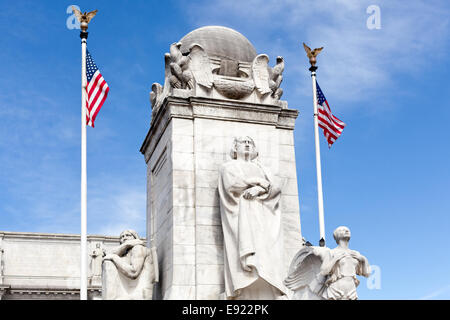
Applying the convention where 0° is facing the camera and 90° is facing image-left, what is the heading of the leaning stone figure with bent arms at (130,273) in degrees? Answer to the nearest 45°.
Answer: approximately 45°

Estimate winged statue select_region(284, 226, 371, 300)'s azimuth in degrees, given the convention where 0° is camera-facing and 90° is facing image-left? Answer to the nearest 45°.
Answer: approximately 315°

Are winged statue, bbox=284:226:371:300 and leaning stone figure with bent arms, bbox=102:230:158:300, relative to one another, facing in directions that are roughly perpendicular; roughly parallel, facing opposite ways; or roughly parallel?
roughly perpendicular

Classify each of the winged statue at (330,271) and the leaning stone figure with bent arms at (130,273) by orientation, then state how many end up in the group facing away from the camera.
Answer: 0

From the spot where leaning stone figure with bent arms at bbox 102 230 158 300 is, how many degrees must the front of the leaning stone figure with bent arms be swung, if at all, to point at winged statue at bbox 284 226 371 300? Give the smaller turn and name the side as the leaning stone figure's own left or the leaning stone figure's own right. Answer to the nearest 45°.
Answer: approximately 90° to the leaning stone figure's own left

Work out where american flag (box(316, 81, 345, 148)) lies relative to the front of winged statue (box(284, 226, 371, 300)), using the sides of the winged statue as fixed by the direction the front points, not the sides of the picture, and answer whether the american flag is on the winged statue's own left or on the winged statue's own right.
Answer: on the winged statue's own left

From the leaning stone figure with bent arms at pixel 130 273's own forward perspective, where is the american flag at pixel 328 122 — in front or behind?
behind
